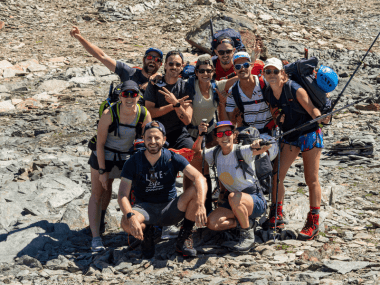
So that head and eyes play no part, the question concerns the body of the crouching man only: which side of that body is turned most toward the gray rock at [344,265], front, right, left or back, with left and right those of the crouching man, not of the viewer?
left

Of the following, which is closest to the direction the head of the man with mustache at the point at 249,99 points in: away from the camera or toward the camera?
toward the camera

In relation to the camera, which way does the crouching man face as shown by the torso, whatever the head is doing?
toward the camera

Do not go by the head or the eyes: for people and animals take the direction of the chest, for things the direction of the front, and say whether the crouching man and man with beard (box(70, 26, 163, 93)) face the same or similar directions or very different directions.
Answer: same or similar directions

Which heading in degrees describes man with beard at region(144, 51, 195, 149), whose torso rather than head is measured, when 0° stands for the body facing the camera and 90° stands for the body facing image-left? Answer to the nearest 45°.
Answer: approximately 0°

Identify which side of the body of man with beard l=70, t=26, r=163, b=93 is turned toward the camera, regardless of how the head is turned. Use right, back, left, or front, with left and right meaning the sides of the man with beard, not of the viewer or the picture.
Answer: front

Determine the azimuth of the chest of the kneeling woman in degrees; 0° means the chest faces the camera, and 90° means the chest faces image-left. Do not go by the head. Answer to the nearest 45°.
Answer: approximately 45°

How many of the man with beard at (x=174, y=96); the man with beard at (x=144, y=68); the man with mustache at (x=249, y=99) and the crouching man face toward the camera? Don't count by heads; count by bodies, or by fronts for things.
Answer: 4
